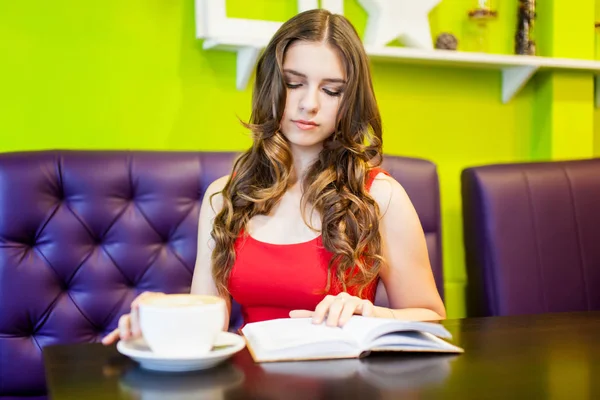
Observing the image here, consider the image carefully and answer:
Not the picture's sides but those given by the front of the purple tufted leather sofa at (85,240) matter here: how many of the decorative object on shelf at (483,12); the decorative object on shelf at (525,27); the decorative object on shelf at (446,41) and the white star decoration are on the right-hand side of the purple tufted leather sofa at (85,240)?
0

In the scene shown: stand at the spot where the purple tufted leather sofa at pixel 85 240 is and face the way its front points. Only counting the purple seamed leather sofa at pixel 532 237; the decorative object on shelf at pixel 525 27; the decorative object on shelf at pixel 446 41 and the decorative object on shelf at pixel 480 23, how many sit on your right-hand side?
0

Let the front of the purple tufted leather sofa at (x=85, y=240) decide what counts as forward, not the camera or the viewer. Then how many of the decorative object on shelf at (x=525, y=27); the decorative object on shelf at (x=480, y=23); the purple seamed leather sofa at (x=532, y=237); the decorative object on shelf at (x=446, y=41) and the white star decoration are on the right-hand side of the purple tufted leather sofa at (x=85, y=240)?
0

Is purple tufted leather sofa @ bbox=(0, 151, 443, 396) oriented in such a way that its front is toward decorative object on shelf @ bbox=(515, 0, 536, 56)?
no

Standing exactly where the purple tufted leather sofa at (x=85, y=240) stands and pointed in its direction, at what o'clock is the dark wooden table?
The dark wooden table is roughly at 11 o'clock from the purple tufted leather sofa.

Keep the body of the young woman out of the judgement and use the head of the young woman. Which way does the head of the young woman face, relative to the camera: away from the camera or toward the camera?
toward the camera

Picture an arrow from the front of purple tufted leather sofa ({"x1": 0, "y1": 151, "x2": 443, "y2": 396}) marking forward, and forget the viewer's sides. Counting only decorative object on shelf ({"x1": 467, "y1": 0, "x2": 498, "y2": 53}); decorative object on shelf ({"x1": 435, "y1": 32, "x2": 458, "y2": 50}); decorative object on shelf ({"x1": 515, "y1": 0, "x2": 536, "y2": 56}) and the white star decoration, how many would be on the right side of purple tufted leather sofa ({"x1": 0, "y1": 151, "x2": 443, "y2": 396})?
0

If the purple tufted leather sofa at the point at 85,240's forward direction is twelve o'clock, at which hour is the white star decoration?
The white star decoration is roughly at 8 o'clock from the purple tufted leather sofa.

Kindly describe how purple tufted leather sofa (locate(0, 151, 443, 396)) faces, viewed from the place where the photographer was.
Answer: facing the viewer

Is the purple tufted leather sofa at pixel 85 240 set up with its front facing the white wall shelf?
no

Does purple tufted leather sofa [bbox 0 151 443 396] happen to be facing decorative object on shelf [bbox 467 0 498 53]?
no

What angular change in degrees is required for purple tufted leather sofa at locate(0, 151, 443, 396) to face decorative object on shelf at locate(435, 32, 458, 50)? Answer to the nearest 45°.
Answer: approximately 135° to its left

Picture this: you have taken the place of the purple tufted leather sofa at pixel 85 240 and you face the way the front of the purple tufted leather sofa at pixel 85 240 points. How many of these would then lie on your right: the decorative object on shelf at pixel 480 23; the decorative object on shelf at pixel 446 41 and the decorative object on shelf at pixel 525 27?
0

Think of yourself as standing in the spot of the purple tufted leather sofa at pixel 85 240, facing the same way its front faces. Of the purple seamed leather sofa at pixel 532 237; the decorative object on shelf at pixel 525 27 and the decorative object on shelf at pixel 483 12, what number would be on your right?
0

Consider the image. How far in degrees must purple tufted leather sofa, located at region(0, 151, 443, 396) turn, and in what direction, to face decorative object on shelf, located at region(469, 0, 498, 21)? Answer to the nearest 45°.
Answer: approximately 135° to its left

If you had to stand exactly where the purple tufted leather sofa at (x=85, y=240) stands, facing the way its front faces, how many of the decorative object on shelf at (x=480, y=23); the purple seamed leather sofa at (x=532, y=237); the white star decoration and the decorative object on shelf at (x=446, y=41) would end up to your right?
0

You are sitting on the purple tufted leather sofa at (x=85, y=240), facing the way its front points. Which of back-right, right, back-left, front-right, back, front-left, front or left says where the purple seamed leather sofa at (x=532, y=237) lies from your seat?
left

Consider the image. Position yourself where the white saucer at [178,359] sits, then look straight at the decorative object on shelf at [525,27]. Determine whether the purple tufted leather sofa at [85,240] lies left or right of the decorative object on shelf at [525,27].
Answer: left

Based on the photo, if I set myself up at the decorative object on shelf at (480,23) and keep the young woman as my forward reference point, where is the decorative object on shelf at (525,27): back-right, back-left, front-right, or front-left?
back-left

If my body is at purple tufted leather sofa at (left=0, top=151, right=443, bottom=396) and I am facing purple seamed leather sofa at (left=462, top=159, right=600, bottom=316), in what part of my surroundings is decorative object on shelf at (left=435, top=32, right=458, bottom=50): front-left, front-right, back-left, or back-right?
front-left
